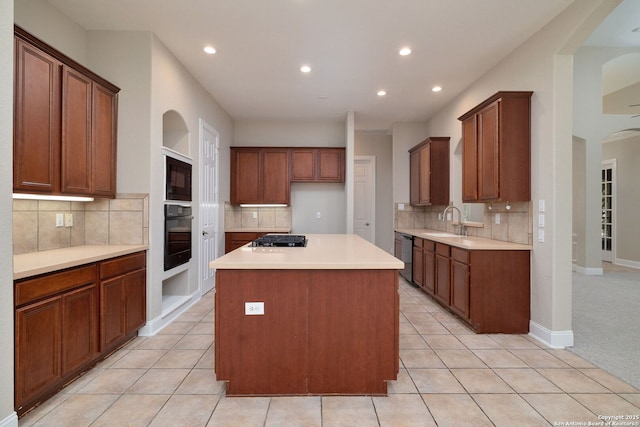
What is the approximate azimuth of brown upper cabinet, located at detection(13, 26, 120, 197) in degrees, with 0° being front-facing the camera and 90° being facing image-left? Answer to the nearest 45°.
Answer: approximately 315°

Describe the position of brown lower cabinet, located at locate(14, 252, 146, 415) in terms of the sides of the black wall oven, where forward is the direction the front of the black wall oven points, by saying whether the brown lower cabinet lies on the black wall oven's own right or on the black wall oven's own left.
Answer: on the black wall oven's own right

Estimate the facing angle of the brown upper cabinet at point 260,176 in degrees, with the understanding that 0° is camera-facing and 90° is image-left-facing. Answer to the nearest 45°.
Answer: approximately 0°

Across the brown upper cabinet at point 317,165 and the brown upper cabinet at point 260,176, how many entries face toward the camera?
2

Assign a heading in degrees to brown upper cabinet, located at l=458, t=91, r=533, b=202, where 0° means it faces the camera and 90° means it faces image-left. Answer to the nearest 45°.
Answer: approximately 45°

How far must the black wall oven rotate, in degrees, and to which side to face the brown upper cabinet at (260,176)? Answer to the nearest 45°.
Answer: approximately 90° to its left

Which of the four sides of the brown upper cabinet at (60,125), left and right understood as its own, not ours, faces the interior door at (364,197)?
left

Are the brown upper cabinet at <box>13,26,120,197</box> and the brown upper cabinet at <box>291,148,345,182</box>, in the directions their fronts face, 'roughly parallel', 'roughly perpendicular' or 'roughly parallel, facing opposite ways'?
roughly perpendicular

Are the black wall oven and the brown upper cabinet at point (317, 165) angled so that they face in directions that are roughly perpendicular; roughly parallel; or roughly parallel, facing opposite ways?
roughly perpendicular

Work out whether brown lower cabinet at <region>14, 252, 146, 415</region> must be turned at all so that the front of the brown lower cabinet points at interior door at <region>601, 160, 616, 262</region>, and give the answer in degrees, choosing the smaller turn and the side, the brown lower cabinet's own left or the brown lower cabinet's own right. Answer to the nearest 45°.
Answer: approximately 45° to the brown lower cabinet's own left

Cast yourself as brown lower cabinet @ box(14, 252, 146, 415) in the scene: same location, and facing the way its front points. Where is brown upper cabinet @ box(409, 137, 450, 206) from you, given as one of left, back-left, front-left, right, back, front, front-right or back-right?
front-left

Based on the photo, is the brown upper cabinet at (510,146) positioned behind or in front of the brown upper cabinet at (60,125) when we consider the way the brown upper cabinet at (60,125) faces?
in front

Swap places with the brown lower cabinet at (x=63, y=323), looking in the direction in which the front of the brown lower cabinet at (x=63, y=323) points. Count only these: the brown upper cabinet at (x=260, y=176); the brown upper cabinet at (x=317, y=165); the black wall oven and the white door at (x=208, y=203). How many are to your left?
4

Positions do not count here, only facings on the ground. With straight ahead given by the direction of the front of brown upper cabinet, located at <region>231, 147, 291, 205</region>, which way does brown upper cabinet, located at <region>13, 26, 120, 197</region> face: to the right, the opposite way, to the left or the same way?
to the left

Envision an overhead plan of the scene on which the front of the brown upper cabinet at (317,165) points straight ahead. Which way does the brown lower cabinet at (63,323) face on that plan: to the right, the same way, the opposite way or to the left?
to the left
